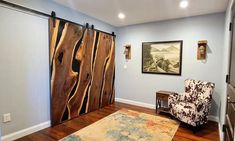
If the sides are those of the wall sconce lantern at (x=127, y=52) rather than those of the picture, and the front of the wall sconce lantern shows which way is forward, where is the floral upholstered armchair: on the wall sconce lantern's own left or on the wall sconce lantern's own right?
on the wall sconce lantern's own left

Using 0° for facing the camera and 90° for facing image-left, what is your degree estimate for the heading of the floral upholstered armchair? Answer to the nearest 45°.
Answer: approximately 45°

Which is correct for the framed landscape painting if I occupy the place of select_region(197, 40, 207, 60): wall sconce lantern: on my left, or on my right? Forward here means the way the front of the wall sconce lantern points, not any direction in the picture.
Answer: on my right

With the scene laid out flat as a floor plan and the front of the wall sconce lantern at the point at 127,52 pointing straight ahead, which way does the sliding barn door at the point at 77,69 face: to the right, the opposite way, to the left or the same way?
to the left

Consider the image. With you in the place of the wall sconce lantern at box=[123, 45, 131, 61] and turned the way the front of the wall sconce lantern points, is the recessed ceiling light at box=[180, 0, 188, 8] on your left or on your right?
on your left

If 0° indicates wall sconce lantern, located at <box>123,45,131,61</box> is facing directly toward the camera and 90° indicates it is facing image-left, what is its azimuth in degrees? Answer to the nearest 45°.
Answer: approximately 45°

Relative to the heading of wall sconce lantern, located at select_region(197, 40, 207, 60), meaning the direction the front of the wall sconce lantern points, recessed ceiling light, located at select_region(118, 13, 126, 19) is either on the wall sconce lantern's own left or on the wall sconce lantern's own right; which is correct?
on the wall sconce lantern's own right

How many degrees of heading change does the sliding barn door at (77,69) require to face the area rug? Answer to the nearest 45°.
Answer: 0° — it already faces it

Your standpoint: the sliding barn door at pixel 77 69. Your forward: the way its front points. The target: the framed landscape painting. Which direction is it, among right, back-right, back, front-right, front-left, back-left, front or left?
front-left

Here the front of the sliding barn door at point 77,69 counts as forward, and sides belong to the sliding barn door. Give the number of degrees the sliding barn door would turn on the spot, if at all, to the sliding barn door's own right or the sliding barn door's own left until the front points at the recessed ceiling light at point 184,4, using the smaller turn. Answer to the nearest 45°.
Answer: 0° — it already faces it
